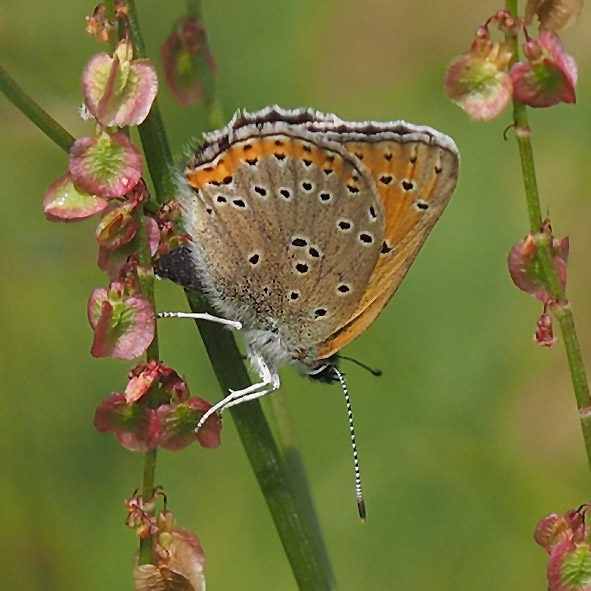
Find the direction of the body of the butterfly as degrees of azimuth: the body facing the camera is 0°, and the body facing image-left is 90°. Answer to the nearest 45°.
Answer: approximately 270°
